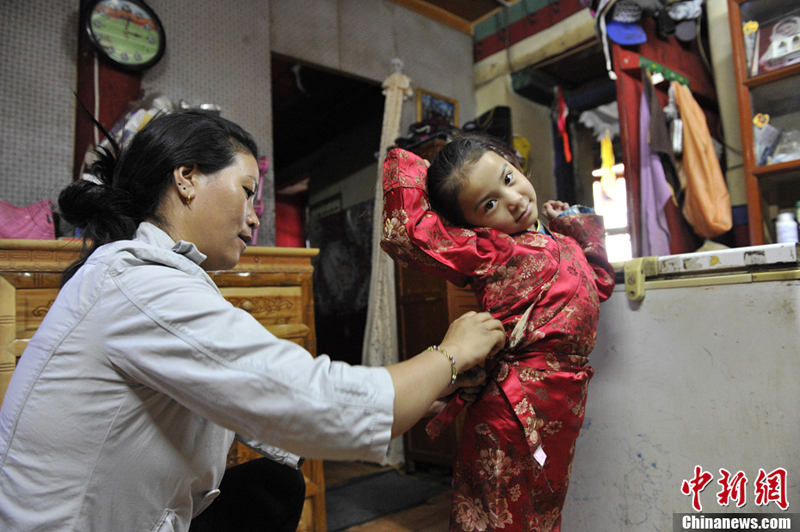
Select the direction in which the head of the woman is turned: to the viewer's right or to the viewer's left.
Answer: to the viewer's right

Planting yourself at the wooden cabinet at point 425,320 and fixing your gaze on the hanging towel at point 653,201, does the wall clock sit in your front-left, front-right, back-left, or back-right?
back-right

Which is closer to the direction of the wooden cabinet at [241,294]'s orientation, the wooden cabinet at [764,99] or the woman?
the woman

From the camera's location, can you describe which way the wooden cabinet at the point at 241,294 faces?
facing the viewer

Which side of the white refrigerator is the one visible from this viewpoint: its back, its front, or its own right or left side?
front

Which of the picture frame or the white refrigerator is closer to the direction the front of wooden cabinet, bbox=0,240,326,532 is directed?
the white refrigerator

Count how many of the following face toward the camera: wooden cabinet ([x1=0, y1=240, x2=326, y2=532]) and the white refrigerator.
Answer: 2

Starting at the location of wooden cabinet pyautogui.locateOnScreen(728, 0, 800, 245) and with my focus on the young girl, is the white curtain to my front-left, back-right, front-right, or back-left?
front-right

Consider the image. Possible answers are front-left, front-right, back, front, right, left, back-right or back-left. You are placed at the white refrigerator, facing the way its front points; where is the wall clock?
right

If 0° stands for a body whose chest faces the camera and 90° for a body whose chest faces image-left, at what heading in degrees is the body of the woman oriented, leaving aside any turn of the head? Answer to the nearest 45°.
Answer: approximately 270°

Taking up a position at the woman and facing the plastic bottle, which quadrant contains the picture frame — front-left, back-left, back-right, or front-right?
front-left

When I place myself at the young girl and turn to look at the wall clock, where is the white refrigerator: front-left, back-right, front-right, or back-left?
back-right

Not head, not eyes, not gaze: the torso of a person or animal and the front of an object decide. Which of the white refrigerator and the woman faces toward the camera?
the white refrigerator

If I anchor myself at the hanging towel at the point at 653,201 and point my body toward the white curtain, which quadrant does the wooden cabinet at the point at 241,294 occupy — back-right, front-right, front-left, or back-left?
front-left
